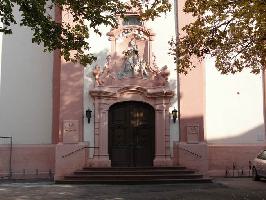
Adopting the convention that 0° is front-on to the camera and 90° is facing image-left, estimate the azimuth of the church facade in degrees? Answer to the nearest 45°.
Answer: approximately 0°

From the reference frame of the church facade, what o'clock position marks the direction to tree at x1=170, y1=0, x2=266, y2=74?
The tree is roughly at 11 o'clock from the church facade.
